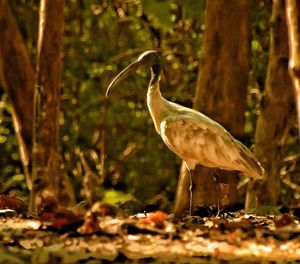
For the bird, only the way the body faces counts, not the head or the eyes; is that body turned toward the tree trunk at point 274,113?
no

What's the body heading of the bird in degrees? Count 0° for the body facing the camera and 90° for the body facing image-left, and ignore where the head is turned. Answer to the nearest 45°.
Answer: approximately 90°

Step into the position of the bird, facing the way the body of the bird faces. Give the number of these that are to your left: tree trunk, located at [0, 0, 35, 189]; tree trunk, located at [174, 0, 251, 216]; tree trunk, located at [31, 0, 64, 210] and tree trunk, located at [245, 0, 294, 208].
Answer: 0

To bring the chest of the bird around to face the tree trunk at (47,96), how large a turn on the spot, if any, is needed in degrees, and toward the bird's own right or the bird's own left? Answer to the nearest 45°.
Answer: approximately 45° to the bird's own right

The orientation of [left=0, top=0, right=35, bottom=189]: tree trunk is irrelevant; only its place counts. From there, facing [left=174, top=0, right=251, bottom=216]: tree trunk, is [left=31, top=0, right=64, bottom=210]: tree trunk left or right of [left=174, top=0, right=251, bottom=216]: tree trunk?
right

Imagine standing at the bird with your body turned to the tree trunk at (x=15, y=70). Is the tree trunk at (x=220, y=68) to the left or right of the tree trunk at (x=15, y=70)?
right

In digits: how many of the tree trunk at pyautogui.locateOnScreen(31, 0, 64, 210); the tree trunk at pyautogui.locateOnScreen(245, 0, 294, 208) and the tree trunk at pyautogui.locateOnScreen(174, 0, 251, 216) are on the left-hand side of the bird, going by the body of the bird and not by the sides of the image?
0

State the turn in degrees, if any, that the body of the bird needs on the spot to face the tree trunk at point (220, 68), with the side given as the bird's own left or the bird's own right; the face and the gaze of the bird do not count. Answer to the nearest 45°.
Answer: approximately 90° to the bird's own right

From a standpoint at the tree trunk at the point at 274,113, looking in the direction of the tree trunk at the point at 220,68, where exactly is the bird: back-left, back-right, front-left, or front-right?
front-left
